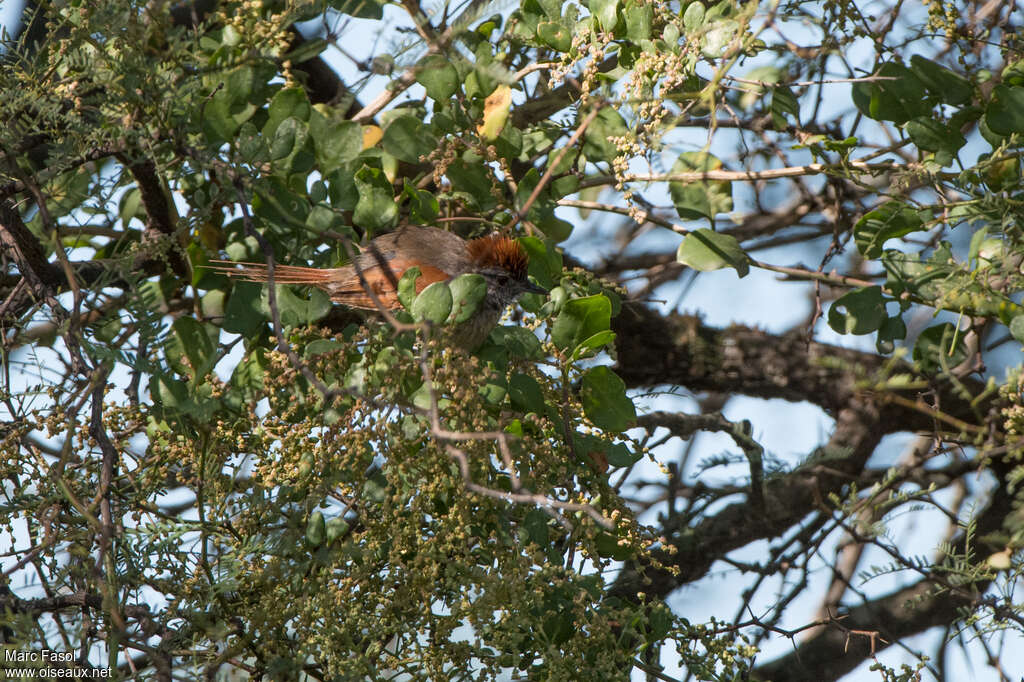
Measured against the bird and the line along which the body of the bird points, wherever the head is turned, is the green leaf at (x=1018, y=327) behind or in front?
in front

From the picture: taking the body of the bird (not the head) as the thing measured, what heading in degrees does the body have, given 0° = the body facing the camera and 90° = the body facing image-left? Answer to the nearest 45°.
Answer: approximately 270°
